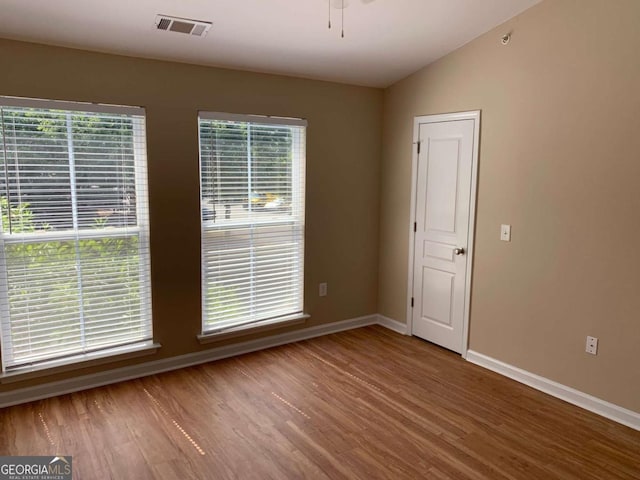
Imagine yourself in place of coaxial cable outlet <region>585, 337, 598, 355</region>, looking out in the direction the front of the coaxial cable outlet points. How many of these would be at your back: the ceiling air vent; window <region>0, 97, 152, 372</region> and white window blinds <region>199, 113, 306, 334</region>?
0

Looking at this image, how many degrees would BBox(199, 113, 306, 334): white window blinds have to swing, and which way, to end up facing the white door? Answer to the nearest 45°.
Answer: approximately 45° to its left

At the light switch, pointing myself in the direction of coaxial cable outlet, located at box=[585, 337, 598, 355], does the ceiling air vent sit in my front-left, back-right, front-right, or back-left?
back-right

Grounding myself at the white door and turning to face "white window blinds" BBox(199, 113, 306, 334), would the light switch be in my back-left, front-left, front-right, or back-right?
back-left

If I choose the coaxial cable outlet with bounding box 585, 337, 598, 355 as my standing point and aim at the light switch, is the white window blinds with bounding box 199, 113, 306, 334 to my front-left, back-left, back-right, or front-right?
front-left

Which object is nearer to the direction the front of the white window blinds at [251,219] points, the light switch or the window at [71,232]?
the light switch

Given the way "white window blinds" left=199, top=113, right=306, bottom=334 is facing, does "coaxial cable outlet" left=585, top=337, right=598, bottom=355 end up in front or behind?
in front

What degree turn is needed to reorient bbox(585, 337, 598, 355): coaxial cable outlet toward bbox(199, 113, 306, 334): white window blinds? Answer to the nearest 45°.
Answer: approximately 45° to its right

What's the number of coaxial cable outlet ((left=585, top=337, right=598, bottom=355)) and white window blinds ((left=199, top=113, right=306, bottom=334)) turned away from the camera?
0

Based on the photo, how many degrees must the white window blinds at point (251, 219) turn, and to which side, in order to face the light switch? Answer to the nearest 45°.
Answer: approximately 45° to its left

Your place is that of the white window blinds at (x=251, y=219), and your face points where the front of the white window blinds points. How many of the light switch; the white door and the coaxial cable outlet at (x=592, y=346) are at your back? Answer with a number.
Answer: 0

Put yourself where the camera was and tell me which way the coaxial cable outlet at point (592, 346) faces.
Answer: facing the viewer and to the left of the viewer

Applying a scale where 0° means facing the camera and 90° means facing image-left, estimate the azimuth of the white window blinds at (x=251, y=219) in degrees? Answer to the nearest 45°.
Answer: approximately 315°
